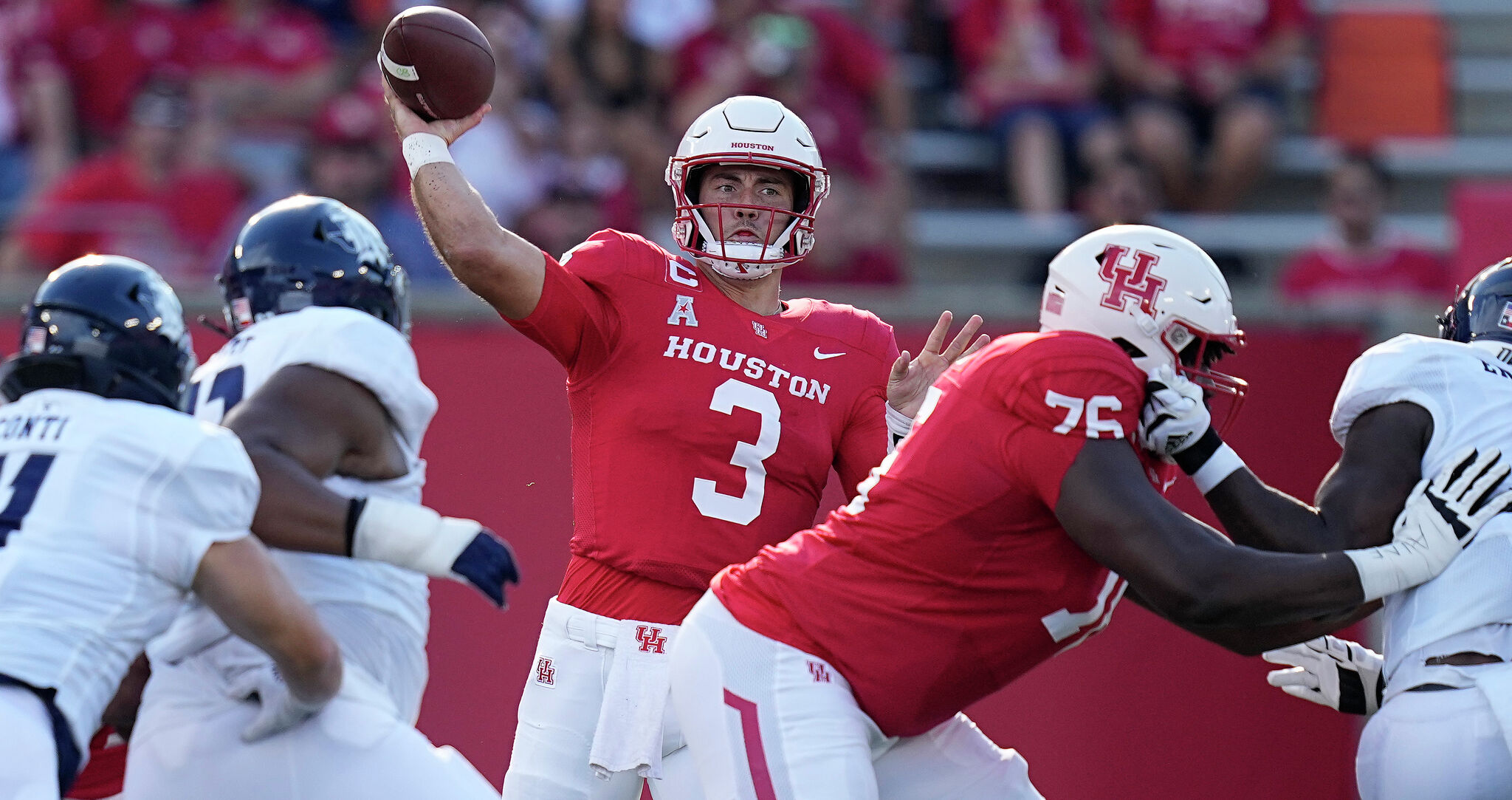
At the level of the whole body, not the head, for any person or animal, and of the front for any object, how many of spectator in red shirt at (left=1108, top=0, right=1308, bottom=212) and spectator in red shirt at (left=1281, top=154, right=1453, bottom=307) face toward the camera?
2

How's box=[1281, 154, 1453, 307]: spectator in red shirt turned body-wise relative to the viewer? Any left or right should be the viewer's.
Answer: facing the viewer

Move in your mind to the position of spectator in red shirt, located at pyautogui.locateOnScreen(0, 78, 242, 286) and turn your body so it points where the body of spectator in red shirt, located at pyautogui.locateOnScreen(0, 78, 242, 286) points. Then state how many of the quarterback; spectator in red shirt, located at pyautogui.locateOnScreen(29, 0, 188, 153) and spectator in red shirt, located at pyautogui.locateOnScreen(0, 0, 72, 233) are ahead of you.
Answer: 1

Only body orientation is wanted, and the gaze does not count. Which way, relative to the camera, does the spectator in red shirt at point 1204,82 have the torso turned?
toward the camera

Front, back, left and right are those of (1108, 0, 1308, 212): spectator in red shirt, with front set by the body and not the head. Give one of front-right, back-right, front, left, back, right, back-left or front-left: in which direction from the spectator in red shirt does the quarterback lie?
front

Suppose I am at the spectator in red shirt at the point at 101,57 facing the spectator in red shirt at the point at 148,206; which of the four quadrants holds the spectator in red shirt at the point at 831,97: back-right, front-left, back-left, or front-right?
front-left

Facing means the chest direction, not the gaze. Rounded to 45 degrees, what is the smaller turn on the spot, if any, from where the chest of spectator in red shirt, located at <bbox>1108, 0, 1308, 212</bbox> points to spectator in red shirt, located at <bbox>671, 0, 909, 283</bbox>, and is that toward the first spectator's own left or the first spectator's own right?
approximately 45° to the first spectator's own right

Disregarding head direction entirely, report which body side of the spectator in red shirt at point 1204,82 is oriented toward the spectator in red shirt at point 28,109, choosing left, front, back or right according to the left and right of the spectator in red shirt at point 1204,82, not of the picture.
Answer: right

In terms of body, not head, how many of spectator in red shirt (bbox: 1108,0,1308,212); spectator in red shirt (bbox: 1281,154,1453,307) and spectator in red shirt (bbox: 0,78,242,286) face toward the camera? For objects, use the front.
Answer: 3

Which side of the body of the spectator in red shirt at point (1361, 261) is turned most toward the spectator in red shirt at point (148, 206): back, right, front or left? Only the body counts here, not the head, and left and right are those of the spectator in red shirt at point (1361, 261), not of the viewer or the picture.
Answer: right

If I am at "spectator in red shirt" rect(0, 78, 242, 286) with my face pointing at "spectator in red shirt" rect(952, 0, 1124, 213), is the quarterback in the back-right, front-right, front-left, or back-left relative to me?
front-right

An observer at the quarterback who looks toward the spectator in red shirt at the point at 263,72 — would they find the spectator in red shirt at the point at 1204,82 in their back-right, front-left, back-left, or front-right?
front-right

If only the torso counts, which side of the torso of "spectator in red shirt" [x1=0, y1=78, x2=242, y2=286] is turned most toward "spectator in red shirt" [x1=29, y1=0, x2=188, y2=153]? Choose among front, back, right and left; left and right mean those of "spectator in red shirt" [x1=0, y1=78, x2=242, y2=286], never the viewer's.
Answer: back
